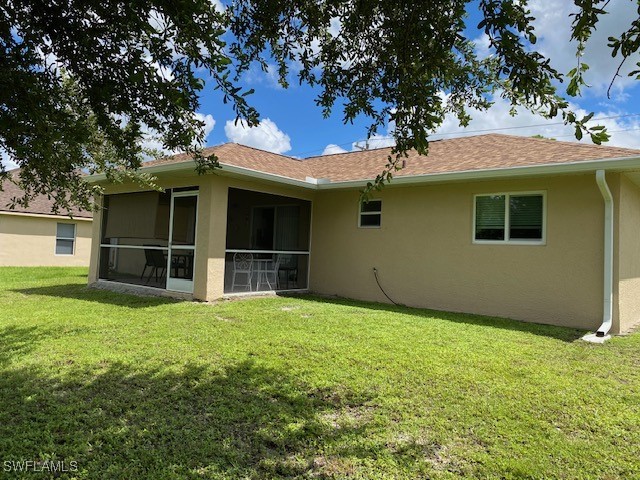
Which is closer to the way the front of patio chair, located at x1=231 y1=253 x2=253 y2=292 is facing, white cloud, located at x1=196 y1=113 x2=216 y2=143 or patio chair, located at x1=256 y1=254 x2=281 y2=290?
the patio chair

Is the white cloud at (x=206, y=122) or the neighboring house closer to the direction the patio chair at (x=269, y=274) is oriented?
the neighboring house

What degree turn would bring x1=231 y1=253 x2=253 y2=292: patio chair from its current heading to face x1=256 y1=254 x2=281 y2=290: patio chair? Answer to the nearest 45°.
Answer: approximately 45° to its right

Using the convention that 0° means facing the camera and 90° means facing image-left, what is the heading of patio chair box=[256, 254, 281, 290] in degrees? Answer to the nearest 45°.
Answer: approximately 90°

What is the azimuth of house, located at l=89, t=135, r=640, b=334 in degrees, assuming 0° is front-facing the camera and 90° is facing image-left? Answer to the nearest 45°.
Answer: approximately 225°

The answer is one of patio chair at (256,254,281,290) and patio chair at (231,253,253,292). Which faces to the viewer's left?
patio chair at (256,254,281,290)

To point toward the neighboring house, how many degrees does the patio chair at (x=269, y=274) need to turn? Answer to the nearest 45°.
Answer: approximately 45° to its right

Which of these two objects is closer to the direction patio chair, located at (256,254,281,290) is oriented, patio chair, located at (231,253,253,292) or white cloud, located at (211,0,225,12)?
the patio chair
